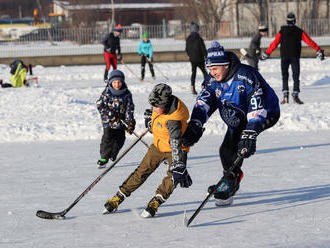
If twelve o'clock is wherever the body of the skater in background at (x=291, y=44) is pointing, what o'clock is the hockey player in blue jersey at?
The hockey player in blue jersey is roughly at 6 o'clock from the skater in background.

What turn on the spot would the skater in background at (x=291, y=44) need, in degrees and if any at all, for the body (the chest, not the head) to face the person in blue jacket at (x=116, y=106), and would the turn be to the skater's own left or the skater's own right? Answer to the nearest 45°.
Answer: approximately 180°

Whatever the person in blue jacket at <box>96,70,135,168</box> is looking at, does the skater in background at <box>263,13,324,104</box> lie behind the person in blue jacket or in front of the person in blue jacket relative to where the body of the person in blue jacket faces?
behind

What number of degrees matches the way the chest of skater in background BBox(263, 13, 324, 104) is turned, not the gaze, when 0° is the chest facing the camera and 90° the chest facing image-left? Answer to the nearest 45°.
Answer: approximately 180°

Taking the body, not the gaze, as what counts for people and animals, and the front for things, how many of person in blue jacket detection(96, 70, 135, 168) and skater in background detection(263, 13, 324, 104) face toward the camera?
1
